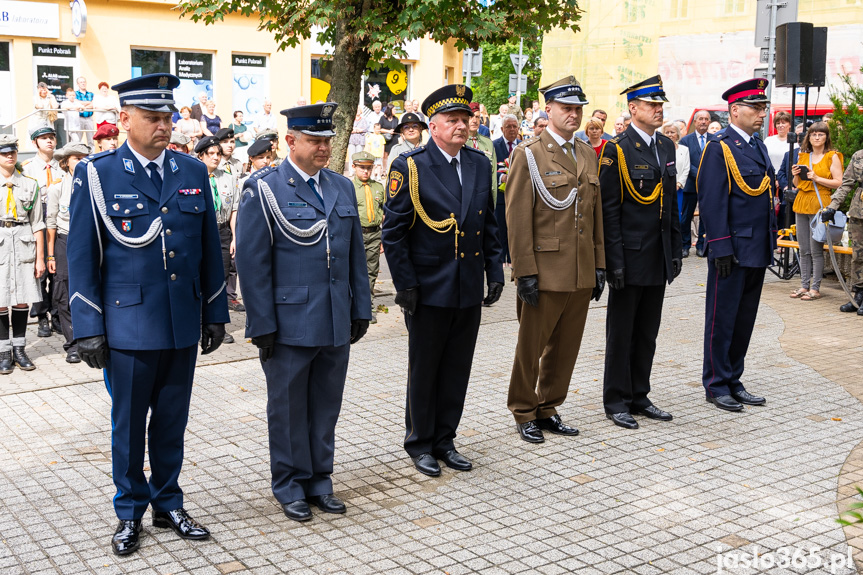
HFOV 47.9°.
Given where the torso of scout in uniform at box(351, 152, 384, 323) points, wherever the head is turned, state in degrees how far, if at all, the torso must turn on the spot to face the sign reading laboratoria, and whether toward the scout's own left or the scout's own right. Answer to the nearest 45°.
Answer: approximately 135° to the scout's own right

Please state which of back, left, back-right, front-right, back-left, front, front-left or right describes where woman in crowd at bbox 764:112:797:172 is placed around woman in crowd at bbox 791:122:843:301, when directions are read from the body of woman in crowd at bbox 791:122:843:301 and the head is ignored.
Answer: back-right

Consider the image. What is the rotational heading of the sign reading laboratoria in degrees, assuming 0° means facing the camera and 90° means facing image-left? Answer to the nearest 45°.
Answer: approximately 0°

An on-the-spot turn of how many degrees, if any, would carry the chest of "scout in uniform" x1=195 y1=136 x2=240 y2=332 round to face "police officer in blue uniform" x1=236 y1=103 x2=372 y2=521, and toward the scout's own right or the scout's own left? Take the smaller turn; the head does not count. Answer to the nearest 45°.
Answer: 0° — they already face them

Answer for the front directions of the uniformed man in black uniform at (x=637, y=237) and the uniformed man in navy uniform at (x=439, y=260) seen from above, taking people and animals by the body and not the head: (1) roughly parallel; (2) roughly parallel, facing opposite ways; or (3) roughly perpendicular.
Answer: roughly parallel

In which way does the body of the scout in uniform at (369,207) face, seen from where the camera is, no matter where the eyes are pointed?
toward the camera

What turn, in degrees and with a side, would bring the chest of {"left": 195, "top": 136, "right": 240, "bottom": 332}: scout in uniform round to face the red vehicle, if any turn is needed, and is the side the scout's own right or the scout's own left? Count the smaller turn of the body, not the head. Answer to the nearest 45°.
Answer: approximately 135° to the scout's own left

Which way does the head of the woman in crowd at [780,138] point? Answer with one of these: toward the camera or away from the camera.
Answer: toward the camera

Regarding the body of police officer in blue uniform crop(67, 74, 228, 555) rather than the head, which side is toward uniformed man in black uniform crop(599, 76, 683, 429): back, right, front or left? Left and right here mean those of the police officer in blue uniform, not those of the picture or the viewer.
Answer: left

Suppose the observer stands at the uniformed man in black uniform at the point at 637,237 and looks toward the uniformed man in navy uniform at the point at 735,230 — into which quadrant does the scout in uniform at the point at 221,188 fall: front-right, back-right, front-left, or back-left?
back-left

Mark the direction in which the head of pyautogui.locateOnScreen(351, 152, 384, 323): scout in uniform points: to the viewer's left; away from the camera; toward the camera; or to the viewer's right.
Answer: toward the camera

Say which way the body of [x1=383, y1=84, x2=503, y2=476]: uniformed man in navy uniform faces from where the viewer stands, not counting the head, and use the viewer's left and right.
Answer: facing the viewer and to the right of the viewer

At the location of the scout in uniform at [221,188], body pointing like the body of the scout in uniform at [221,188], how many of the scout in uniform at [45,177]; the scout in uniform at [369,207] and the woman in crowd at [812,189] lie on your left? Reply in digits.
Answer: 2

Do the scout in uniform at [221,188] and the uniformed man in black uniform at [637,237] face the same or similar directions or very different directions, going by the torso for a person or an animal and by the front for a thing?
same or similar directions

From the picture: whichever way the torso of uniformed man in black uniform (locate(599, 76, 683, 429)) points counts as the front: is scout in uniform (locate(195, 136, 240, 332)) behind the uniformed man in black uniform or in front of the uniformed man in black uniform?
behind

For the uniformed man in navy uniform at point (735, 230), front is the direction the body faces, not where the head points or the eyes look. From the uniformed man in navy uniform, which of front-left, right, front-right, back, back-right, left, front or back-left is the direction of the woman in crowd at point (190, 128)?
back

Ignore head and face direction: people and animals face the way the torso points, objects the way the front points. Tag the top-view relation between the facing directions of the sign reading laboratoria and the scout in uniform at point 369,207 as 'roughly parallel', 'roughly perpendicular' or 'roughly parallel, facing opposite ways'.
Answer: roughly parallel

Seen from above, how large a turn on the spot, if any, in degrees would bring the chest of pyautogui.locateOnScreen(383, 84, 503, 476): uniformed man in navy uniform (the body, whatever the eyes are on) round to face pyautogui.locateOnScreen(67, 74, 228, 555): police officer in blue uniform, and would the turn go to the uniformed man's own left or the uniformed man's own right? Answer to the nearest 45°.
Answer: approximately 90° to the uniformed man's own right

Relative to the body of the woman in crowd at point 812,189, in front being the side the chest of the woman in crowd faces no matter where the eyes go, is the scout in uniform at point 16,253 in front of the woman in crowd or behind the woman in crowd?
in front

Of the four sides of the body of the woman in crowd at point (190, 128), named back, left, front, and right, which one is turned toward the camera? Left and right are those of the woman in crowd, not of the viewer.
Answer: front

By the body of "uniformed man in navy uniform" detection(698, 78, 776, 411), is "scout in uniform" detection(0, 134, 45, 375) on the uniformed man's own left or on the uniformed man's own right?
on the uniformed man's own right

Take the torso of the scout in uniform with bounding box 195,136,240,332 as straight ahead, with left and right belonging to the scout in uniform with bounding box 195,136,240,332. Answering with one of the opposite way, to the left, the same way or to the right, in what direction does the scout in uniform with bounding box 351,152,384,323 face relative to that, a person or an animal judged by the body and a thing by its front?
the same way

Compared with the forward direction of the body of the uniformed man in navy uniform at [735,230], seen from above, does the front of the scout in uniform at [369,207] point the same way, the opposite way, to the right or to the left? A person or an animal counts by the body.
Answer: the same way
